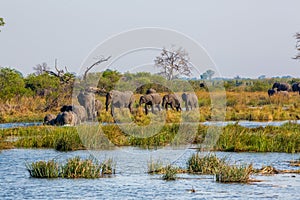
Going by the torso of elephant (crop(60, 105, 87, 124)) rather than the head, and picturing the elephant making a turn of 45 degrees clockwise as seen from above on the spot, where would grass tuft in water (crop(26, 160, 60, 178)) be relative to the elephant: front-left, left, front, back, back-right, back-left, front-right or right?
back-left

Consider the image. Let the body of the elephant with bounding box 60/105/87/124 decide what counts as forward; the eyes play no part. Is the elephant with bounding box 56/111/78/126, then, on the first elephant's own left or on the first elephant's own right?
on the first elephant's own left

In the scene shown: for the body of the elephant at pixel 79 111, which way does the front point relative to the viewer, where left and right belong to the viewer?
facing to the left of the viewer

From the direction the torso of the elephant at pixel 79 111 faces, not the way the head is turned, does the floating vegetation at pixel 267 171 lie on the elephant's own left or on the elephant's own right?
on the elephant's own left

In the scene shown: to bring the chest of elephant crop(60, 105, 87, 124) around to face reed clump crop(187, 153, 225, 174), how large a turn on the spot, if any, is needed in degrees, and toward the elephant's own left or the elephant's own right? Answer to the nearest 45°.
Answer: approximately 90° to the elephant's own left

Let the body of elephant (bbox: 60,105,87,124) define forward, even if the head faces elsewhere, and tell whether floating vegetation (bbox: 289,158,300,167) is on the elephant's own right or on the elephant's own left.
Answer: on the elephant's own left

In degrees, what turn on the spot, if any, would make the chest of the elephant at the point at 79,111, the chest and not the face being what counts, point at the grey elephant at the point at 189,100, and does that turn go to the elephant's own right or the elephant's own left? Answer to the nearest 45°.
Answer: approximately 135° to the elephant's own right

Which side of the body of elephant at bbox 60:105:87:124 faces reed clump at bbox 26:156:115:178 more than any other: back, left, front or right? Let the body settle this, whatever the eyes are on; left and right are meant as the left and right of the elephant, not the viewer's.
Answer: left
